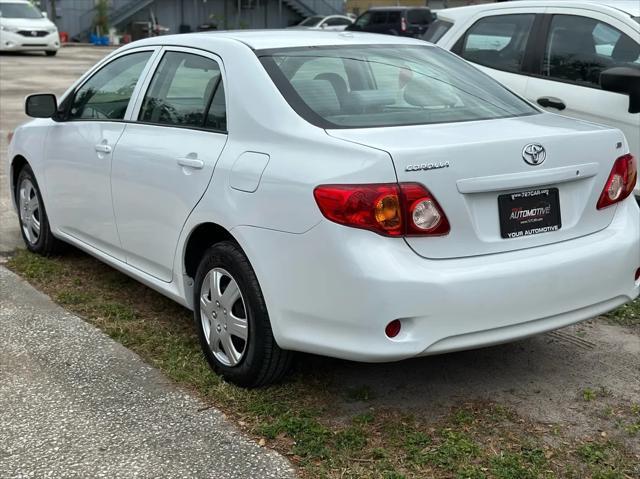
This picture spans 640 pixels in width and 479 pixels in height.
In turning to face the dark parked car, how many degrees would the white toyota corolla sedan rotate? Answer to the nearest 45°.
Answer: approximately 45° to its right

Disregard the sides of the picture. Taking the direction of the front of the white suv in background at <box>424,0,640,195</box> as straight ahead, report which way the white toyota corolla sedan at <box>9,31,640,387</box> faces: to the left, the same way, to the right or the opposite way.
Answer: the opposite way

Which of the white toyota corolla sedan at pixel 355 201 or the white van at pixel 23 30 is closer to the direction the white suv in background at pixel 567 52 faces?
the white toyota corolla sedan

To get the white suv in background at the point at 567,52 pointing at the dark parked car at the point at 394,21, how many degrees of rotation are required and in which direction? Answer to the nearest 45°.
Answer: approximately 135° to its left

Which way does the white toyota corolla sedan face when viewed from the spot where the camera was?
facing away from the viewer and to the left of the viewer

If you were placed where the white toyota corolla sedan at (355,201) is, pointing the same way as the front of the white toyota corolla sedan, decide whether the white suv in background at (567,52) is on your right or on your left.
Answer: on your right
